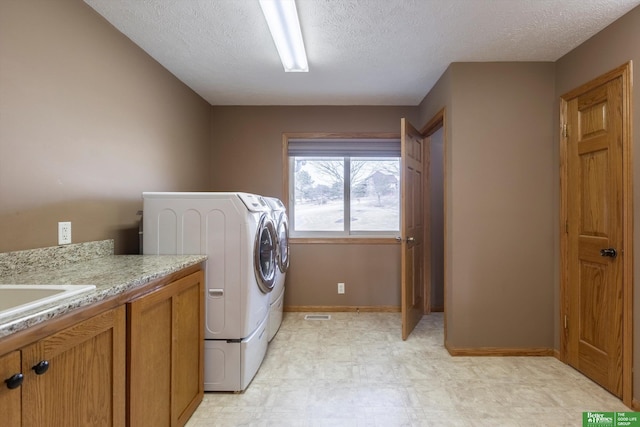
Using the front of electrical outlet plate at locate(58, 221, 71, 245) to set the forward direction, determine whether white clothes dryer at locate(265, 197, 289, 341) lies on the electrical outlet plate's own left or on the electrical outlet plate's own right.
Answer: on the electrical outlet plate's own left

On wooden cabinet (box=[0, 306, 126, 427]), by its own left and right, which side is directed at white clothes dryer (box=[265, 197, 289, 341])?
left

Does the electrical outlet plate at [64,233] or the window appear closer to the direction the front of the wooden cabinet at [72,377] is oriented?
the window

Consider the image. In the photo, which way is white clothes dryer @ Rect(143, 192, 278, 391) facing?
to the viewer's right

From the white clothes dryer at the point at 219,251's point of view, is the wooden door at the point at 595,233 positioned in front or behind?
in front

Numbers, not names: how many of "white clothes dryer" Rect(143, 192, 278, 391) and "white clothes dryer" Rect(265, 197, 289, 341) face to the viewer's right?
2

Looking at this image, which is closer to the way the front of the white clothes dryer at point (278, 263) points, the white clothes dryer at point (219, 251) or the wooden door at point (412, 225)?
the wooden door

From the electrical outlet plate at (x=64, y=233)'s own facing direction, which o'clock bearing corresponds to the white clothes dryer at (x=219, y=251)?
The white clothes dryer is roughly at 11 o'clock from the electrical outlet plate.

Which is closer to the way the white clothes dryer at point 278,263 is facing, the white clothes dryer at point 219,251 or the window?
the window

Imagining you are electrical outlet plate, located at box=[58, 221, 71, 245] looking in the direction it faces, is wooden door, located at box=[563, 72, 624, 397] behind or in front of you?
in front

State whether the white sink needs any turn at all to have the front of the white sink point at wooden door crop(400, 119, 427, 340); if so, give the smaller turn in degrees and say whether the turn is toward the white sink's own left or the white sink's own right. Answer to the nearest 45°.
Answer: approximately 45° to the white sink's own left

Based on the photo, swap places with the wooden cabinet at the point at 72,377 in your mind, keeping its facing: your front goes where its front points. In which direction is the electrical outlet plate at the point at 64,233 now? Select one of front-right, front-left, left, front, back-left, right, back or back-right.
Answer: back-left

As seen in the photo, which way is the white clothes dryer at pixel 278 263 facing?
to the viewer's right
